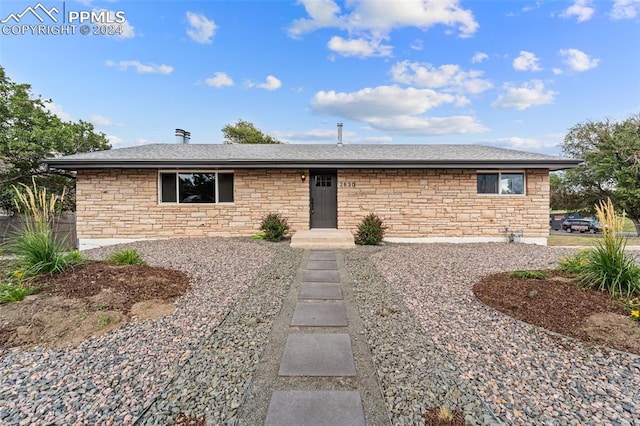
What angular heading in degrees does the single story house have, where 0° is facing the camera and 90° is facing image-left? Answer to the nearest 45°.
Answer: approximately 0°

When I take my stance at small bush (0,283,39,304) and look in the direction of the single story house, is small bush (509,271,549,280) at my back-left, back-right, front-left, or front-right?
front-right

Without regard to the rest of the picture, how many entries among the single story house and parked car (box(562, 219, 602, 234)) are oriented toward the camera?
1

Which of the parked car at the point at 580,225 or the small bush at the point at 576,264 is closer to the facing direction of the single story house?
the small bush

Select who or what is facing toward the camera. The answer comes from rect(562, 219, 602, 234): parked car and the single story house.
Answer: the single story house

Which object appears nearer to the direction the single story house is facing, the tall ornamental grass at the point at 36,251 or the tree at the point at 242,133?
the tall ornamental grass

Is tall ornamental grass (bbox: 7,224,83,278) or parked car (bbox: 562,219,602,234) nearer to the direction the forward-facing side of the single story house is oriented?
the tall ornamental grass

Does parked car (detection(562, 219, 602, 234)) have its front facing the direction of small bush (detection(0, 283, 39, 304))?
no
